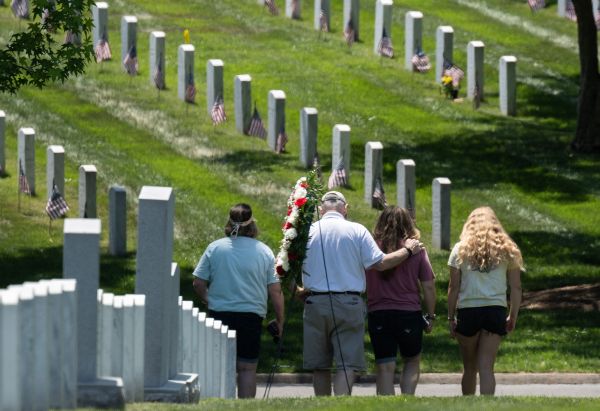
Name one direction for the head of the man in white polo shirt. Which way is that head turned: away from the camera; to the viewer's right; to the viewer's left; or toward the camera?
away from the camera

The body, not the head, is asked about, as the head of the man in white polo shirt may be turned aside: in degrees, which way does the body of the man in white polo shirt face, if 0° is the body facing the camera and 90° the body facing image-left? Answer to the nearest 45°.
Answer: approximately 180°

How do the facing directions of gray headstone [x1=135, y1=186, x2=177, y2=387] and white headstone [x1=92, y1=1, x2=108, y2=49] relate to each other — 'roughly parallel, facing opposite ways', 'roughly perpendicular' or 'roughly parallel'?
roughly parallel

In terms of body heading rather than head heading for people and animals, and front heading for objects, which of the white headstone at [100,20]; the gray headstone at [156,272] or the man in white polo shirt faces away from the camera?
the man in white polo shirt

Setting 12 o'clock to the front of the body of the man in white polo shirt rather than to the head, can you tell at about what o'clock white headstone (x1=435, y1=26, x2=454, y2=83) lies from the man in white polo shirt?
The white headstone is roughly at 12 o'clock from the man in white polo shirt.

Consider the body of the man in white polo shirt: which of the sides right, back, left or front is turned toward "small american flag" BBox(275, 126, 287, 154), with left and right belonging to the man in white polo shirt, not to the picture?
front

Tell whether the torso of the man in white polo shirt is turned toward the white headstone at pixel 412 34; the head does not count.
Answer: yes

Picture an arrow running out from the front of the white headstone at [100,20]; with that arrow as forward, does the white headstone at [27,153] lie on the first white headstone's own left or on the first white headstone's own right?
on the first white headstone's own right
